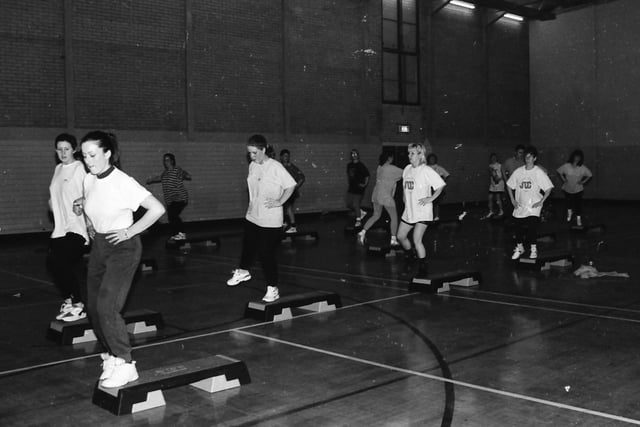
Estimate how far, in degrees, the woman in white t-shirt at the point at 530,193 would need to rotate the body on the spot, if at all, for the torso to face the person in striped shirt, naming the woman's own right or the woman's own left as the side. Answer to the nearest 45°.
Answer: approximately 90° to the woman's own right

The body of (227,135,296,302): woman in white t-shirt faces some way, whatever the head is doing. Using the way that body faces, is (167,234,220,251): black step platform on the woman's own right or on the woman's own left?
on the woman's own right

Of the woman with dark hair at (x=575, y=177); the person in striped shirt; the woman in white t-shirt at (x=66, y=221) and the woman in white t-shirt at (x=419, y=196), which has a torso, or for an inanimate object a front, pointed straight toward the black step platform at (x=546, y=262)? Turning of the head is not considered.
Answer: the woman with dark hair

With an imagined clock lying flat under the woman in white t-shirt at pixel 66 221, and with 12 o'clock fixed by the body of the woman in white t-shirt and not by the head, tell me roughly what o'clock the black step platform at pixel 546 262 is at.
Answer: The black step platform is roughly at 7 o'clock from the woman in white t-shirt.

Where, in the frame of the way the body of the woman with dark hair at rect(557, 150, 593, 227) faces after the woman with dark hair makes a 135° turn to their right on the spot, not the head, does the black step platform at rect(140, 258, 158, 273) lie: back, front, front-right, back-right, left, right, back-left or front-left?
left

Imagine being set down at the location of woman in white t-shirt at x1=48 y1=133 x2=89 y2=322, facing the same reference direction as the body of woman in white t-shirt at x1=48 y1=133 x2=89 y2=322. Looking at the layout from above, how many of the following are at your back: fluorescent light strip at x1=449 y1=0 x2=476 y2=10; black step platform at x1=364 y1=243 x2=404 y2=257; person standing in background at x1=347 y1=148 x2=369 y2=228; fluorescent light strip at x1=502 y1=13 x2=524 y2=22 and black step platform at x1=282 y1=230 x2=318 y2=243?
5

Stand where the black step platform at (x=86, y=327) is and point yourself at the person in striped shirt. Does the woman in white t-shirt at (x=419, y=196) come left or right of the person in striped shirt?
right

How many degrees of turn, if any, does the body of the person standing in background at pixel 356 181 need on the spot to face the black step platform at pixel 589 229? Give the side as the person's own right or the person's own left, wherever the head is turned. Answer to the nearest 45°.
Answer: approximately 135° to the person's own left

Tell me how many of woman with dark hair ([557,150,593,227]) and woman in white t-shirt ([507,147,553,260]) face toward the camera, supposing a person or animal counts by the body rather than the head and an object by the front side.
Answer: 2

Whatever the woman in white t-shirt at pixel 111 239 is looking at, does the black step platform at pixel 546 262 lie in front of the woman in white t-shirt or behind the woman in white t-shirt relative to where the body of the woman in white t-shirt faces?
behind

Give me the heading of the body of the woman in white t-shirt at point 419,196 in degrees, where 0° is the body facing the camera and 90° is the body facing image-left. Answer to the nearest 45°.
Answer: approximately 45°
